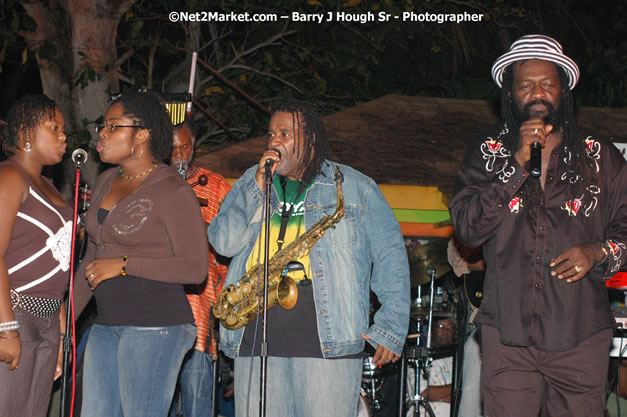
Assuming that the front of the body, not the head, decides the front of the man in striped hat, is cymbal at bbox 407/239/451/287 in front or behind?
behind

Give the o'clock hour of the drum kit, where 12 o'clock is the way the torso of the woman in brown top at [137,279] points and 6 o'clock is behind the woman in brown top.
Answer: The drum kit is roughly at 6 o'clock from the woman in brown top.

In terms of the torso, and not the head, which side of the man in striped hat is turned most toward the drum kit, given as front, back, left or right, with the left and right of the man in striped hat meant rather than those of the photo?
back

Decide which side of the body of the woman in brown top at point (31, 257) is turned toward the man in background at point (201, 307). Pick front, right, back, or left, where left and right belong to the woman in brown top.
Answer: left

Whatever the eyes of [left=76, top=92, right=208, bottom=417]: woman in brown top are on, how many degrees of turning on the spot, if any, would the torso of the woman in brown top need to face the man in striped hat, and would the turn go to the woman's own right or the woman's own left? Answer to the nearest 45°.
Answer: approximately 90° to the woman's own left

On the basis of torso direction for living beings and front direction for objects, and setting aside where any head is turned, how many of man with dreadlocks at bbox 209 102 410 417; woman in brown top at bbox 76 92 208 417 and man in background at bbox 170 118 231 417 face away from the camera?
0

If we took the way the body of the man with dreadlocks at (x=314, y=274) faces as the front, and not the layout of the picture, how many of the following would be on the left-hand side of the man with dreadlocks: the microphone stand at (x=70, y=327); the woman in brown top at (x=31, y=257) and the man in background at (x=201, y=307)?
0

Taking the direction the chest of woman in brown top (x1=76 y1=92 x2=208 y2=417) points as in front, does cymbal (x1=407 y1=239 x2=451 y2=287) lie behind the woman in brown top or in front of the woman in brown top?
behind

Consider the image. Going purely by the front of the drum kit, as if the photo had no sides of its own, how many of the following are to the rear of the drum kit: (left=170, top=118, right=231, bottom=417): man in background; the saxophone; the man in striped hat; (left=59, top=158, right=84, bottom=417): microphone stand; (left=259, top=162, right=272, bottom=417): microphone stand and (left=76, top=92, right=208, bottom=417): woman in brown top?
0

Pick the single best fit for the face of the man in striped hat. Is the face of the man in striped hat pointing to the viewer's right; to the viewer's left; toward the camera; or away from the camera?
toward the camera

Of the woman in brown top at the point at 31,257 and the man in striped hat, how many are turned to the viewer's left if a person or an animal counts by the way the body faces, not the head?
0

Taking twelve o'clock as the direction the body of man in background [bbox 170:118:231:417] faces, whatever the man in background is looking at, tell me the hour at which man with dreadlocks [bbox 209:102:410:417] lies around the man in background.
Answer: The man with dreadlocks is roughly at 10 o'clock from the man in background.

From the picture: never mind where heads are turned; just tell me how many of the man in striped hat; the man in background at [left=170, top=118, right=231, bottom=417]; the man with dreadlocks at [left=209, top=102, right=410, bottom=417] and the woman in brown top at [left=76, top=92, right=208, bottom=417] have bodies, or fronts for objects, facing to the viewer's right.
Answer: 0

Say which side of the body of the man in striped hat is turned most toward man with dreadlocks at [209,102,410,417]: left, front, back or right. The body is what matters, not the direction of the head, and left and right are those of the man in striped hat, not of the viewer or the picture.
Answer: right

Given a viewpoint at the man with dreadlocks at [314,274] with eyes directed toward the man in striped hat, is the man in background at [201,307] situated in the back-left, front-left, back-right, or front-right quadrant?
back-left

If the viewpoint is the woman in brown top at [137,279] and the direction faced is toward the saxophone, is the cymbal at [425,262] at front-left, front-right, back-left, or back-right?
front-left

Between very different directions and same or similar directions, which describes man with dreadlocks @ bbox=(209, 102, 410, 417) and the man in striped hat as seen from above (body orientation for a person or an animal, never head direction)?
same or similar directions

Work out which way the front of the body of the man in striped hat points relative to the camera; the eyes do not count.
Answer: toward the camera

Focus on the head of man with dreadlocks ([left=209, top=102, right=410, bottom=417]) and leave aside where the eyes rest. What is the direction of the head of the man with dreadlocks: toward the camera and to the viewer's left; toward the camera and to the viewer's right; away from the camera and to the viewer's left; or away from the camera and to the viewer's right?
toward the camera and to the viewer's left
